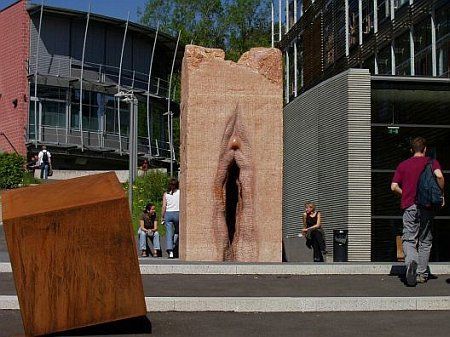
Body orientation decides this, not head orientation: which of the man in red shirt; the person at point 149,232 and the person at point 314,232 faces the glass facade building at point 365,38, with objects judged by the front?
the man in red shirt

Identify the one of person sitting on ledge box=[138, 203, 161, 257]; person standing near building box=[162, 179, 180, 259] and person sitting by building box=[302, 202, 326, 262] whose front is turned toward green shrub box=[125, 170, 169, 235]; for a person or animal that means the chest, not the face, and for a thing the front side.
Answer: person standing near building box=[162, 179, 180, 259]

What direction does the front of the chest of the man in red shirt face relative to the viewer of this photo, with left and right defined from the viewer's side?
facing away from the viewer

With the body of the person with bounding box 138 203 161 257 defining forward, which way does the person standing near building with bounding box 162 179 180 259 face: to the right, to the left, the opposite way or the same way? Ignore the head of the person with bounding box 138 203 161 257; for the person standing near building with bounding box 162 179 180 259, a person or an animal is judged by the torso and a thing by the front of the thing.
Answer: the opposite way

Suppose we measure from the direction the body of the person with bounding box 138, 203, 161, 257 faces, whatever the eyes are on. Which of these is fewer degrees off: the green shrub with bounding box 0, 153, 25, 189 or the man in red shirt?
the man in red shirt

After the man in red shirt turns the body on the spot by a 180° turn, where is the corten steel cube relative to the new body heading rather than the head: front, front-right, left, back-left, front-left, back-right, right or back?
front-right

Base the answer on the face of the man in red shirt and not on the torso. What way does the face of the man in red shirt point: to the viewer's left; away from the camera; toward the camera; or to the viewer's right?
away from the camera

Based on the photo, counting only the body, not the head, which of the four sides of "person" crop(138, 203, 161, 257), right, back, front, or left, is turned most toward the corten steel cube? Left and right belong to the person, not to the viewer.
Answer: front

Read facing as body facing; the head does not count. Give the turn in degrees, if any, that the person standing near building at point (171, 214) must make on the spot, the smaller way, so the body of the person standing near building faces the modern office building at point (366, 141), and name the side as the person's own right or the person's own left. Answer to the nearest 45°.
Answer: approximately 90° to the person's own right

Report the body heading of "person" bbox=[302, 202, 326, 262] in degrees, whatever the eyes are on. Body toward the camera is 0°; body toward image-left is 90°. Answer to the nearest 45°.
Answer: approximately 45°

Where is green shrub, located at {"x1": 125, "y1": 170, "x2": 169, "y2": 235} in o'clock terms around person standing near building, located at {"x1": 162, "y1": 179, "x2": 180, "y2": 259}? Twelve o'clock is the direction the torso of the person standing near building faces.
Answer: The green shrub is roughly at 12 o'clock from the person standing near building.

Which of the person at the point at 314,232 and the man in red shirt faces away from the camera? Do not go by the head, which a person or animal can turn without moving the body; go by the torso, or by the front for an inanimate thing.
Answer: the man in red shirt

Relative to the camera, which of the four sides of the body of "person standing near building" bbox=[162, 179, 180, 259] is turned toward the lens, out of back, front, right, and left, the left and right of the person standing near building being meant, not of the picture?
back

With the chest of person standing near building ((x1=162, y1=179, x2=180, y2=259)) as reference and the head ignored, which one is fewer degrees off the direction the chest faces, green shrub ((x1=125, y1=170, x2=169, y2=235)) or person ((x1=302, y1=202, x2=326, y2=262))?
the green shrub

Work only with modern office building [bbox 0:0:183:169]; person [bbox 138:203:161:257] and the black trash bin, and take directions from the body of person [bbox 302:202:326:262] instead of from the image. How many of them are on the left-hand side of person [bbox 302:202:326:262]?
1

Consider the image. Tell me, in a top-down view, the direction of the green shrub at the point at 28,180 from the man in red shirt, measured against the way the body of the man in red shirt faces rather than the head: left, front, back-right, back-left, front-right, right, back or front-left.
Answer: front-left

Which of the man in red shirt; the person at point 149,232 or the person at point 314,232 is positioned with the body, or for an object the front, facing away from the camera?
the man in red shirt

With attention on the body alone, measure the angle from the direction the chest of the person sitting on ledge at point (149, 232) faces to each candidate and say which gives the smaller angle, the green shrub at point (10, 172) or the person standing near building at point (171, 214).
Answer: the person standing near building
